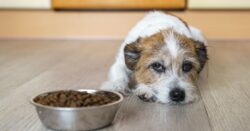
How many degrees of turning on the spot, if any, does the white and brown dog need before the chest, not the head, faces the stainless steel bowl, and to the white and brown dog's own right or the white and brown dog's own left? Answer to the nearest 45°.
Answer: approximately 45° to the white and brown dog's own right

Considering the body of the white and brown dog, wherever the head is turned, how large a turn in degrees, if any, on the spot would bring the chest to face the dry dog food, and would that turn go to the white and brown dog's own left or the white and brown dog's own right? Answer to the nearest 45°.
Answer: approximately 45° to the white and brown dog's own right

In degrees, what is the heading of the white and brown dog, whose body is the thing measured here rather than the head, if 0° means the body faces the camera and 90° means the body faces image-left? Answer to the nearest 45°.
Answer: approximately 0°
